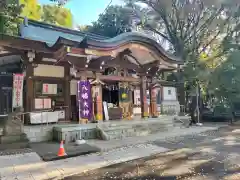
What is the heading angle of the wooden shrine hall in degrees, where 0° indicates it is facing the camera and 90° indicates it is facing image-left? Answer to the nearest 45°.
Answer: approximately 315°

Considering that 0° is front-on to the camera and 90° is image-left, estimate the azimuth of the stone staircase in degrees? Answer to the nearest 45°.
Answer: approximately 315°

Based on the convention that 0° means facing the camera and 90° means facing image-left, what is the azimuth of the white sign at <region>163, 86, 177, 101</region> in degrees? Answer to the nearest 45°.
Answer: approximately 0°

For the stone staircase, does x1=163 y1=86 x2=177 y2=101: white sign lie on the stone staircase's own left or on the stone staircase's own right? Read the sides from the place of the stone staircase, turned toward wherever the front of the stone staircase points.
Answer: on the stone staircase's own left

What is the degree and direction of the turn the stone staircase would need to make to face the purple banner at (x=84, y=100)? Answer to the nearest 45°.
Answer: approximately 135° to its right

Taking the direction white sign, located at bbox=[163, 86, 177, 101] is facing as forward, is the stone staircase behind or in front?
in front

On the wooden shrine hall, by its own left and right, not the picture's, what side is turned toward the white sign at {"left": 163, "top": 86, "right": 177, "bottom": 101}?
left

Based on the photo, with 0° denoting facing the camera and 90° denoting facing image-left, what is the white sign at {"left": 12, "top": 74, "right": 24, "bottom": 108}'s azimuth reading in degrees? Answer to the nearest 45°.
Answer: approximately 0°

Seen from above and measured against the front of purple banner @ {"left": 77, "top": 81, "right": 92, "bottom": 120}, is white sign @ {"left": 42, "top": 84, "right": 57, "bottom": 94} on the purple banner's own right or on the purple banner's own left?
on the purple banner's own right
